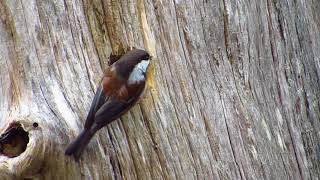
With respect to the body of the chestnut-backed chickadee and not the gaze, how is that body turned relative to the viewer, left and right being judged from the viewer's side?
facing away from the viewer and to the right of the viewer
